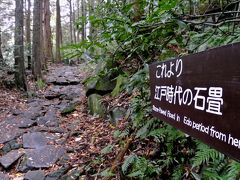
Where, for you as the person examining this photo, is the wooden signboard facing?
facing the viewer and to the left of the viewer

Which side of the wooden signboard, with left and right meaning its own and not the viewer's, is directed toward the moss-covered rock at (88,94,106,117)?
right

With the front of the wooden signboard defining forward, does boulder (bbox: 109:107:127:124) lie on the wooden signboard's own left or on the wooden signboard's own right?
on the wooden signboard's own right
